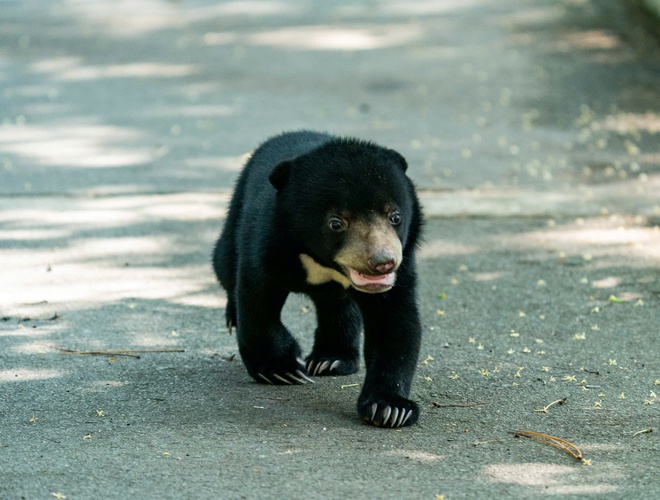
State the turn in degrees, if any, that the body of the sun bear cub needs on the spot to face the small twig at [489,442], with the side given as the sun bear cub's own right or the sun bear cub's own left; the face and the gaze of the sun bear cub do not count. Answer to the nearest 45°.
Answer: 0° — it already faces it

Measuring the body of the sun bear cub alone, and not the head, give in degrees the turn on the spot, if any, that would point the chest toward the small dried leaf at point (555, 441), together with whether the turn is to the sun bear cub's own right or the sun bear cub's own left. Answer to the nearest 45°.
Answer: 0° — it already faces it

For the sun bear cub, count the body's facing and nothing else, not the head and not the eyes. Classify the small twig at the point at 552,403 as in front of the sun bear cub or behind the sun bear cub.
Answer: in front

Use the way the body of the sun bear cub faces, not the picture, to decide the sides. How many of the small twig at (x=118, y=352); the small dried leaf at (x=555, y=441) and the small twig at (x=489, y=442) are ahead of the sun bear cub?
2

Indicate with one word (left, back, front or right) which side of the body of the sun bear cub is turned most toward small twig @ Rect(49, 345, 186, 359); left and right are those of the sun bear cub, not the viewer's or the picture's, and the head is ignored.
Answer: back

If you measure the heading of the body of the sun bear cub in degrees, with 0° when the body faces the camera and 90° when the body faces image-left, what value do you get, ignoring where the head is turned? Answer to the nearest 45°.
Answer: approximately 315°

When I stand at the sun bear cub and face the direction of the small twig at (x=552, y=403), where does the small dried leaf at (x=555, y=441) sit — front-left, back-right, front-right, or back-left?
front-right

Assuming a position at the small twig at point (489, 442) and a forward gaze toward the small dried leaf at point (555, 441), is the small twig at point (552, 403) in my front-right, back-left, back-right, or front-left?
front-left
